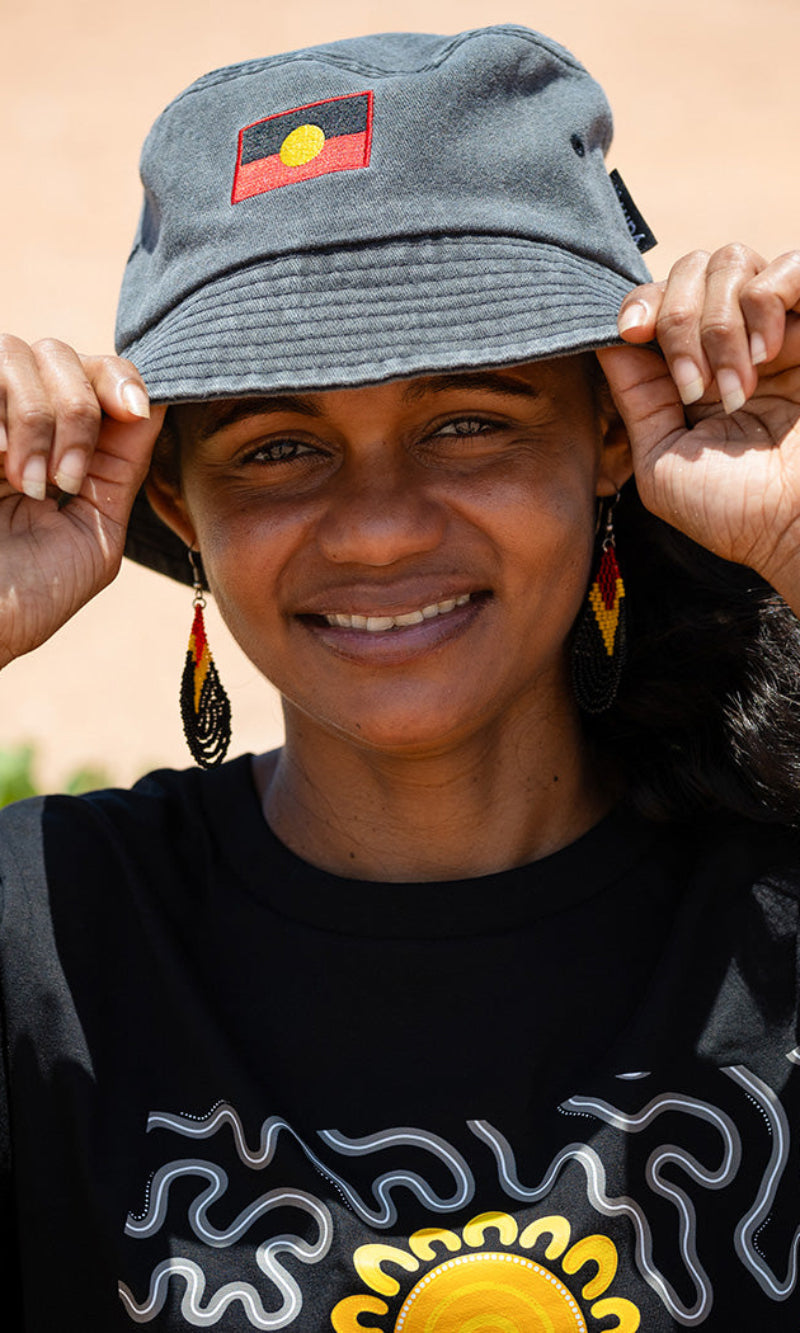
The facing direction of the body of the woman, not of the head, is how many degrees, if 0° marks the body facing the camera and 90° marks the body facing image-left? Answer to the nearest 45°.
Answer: approximately 0°
